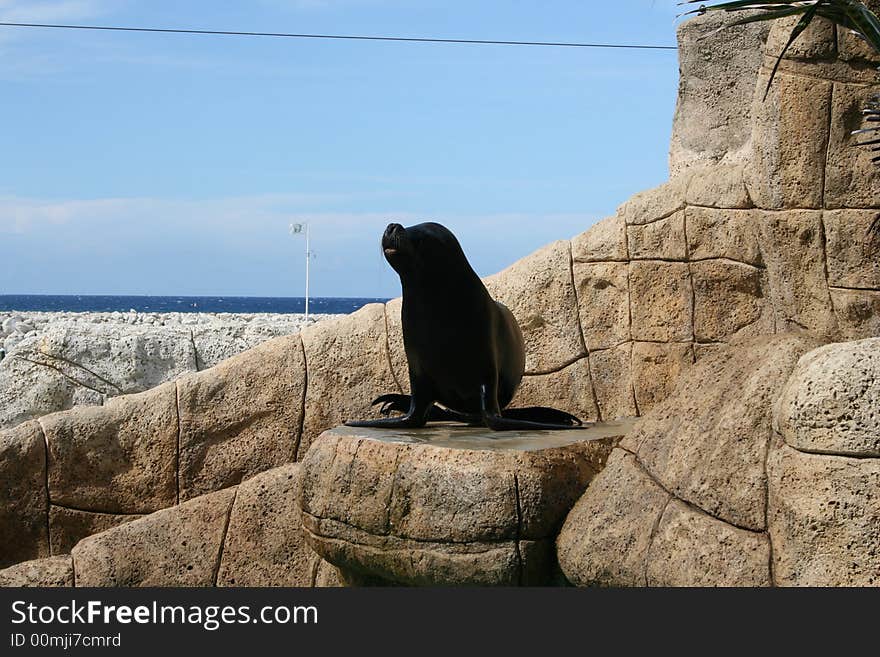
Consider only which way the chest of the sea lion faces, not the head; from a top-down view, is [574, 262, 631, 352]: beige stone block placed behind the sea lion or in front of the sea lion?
behind

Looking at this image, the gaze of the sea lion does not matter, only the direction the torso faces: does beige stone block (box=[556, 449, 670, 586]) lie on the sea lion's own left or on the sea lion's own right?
on the sea lion's own left

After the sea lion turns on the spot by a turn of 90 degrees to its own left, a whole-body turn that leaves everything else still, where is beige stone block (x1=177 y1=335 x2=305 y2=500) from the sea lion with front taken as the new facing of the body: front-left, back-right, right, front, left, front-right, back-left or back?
back

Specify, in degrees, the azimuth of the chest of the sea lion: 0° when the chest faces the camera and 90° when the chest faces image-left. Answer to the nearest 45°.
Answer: approximately 45°

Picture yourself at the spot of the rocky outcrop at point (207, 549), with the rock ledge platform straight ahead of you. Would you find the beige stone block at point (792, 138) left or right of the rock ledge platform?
left

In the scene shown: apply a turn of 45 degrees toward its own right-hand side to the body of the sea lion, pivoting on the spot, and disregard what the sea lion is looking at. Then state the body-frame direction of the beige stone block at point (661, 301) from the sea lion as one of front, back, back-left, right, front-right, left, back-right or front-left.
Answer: back-right

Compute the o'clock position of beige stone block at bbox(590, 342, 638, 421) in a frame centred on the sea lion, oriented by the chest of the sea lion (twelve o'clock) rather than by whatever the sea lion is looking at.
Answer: The beige stone block is roughly at 6 o'clock from the sea lion.

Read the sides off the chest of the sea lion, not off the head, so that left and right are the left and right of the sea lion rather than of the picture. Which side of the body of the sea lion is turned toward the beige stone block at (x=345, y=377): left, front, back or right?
right

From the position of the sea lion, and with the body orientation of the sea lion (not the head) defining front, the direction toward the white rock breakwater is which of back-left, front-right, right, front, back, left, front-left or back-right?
right

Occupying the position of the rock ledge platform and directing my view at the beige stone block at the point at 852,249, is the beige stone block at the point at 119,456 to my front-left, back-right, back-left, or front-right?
back-left

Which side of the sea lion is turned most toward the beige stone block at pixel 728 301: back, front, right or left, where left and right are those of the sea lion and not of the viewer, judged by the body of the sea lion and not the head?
back
